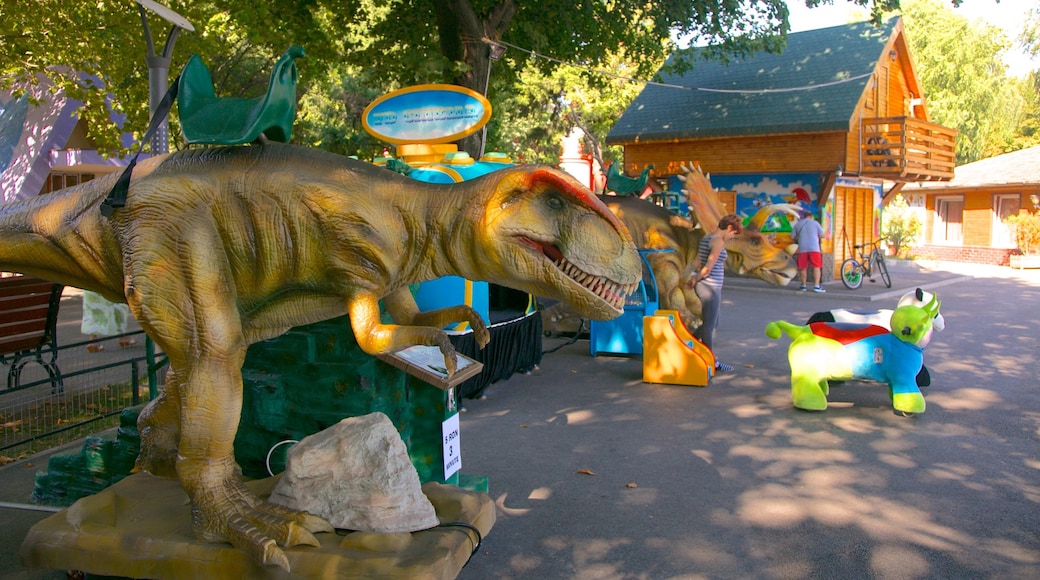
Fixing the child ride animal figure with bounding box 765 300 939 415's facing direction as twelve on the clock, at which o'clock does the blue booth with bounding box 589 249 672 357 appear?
The blue booth is roughly at 7 o'clock from the child ride animal figure.

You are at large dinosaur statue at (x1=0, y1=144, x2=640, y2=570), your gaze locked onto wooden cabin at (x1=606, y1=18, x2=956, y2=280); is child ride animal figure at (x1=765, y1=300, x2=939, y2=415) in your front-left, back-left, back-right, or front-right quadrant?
front-right

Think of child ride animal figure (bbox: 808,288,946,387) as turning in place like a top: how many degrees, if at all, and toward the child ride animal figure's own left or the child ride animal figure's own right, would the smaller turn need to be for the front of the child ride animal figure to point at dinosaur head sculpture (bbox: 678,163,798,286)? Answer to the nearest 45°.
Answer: approximately 135° to the child ride animal figure's own left

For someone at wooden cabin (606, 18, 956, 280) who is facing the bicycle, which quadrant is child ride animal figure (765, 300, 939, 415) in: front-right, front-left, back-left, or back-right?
front-right

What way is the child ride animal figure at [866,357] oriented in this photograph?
to the viewer's right

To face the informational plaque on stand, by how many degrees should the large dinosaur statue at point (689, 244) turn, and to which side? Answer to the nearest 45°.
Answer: approximately 90° to its right

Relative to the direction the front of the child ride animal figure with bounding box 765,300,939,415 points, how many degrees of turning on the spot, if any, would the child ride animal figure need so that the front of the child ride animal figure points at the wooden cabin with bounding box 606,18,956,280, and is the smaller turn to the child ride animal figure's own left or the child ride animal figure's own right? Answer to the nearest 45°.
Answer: approximately 90° to the child ride animal figure's own left

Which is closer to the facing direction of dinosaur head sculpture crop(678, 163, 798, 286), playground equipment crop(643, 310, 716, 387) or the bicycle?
the bicycle

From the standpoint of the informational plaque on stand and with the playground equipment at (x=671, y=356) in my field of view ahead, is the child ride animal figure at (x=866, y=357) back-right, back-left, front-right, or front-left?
front-right

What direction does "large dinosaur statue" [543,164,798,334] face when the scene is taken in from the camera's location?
facing to the right of the viewer

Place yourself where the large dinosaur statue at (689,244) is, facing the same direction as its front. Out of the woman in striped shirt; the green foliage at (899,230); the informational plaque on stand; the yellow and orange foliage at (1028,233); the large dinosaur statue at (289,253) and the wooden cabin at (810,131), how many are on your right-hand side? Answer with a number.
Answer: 3

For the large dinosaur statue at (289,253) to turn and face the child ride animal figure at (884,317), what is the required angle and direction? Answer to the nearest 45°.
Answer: approximately 45° to its left

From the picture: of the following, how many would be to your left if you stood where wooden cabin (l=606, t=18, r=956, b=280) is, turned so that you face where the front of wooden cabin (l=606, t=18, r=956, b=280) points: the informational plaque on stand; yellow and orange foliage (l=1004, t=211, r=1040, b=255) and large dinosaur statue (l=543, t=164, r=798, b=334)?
1

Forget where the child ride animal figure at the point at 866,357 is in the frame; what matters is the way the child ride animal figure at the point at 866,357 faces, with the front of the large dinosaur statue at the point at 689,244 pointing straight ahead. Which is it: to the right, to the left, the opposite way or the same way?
the same way

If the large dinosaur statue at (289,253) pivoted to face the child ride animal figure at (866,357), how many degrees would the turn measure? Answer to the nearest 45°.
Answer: approximately 45° to its left
